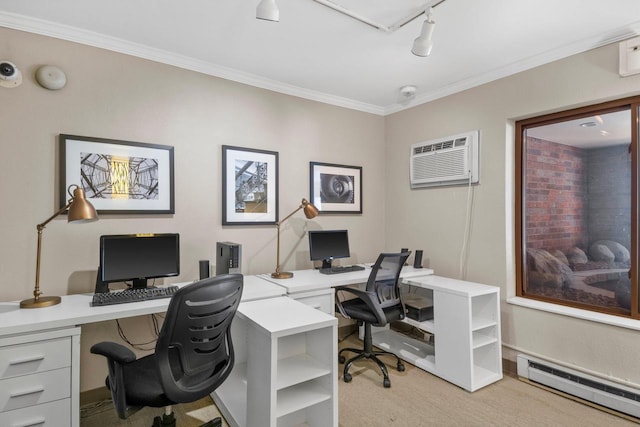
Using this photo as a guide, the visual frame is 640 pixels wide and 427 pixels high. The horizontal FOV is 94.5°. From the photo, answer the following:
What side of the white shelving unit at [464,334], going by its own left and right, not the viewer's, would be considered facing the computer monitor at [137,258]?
right

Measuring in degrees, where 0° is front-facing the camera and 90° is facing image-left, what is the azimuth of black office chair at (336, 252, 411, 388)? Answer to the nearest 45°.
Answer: approximately 135°

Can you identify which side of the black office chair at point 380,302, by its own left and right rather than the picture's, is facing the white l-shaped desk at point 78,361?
left

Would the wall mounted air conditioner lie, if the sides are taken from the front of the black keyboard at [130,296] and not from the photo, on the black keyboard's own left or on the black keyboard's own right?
on the black keyboard's own left

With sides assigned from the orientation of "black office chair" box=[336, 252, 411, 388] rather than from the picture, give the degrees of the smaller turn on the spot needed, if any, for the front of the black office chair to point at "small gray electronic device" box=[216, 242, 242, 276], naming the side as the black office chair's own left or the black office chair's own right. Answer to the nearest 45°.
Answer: approximately 45° to the black office chair's own left

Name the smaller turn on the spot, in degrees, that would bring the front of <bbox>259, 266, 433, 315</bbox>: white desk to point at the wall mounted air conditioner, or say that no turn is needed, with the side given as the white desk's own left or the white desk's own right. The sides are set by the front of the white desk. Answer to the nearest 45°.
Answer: approximately 90° to the white desk's own left

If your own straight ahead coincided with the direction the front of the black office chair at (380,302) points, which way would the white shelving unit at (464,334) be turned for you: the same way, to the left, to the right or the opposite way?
the opposite way

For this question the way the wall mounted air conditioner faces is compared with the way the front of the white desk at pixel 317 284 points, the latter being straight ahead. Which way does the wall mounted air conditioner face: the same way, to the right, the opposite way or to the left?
to the right

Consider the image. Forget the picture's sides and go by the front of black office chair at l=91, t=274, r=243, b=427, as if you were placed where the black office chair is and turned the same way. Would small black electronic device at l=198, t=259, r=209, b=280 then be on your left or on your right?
on your right

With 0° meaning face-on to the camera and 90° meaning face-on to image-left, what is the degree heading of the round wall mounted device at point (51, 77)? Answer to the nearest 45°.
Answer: approximately 0°
